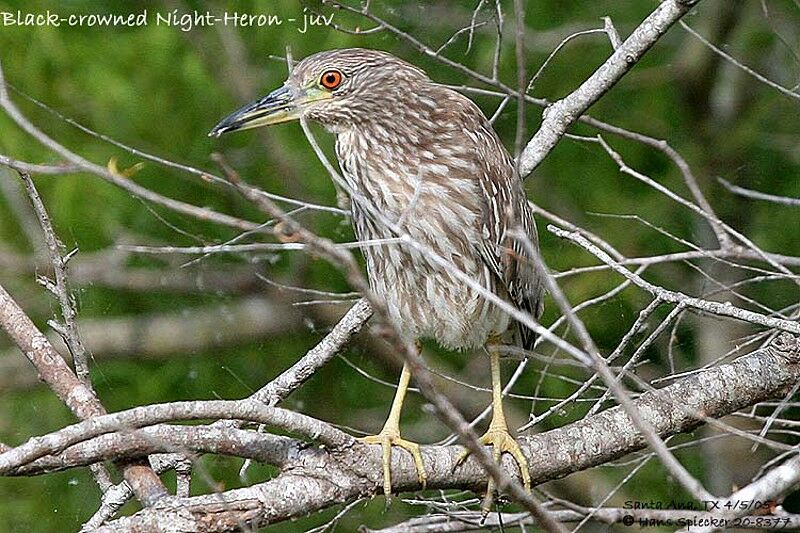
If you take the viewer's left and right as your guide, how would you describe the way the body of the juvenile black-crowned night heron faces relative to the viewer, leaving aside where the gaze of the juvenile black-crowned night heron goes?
facing the viewer and to the left of the viewer

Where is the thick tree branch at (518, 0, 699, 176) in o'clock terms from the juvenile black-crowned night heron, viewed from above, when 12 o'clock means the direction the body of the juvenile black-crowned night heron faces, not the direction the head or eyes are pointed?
The thick tree branch is roughly at 8 o'clock from the juvenile black-crowned night heron.

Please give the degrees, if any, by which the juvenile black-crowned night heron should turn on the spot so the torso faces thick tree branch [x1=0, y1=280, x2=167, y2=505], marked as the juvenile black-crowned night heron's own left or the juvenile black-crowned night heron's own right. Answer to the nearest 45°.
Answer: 0° — it already faces it
